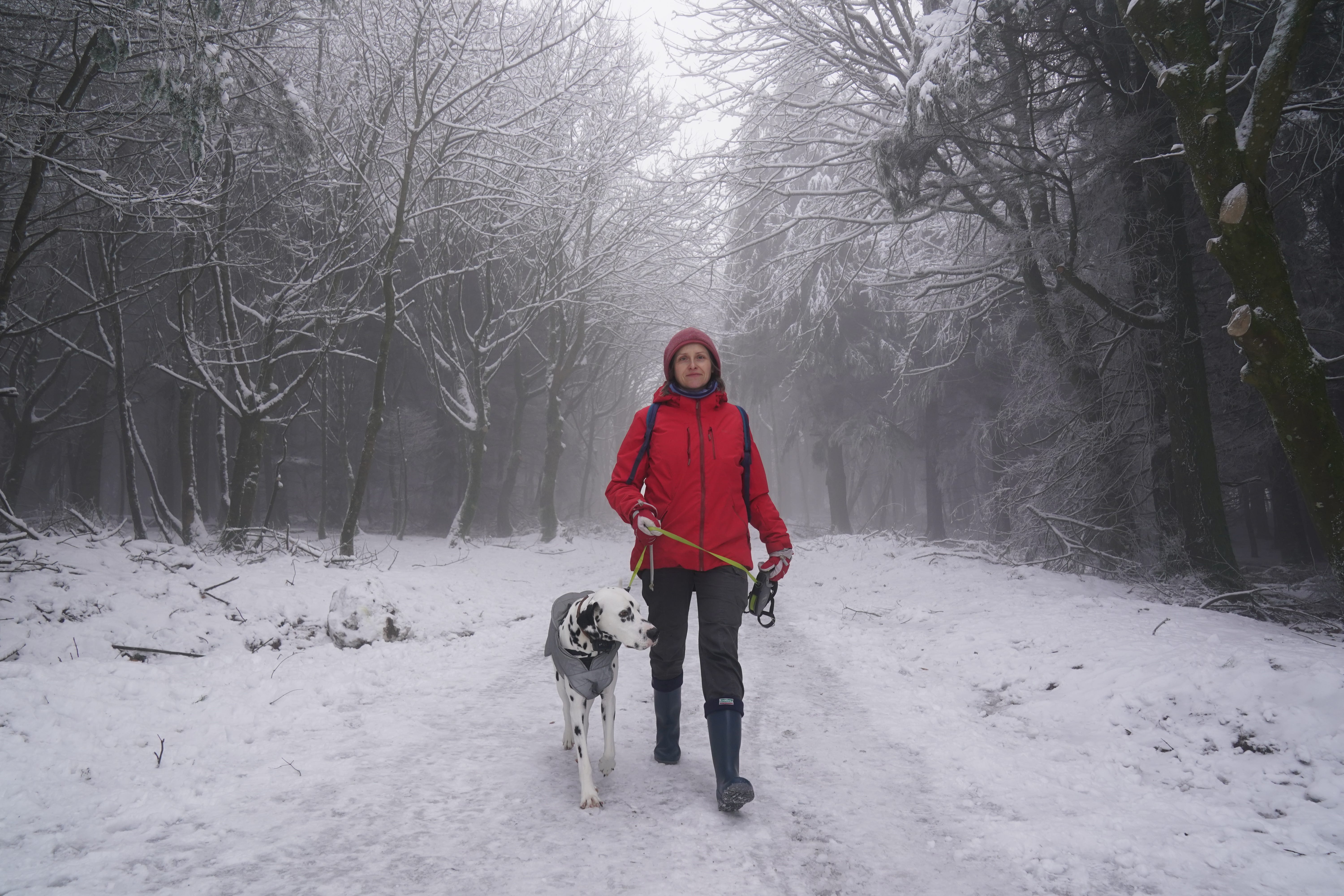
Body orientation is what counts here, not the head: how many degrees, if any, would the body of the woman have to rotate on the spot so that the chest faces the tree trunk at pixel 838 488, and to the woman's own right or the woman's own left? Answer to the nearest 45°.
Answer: approximately 180°

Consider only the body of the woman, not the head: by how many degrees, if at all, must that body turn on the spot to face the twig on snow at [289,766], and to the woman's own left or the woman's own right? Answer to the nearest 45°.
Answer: approximately 90° to the woman's own right

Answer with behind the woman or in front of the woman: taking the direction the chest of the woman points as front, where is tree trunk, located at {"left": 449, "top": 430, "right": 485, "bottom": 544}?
behind

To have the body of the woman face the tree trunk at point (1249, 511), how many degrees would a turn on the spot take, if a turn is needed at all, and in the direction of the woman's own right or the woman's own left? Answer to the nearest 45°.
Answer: approximately 135° to the woman's own left

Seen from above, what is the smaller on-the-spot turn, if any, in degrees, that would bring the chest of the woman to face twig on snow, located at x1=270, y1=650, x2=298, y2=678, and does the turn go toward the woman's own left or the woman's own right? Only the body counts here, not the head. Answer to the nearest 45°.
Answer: approximately 135° to the woman's own right

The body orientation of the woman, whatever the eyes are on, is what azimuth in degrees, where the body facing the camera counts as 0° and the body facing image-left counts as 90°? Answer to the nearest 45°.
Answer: approximately 0°

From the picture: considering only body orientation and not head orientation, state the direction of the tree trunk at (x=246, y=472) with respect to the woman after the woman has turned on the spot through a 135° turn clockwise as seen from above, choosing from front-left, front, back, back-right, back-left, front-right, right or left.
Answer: front

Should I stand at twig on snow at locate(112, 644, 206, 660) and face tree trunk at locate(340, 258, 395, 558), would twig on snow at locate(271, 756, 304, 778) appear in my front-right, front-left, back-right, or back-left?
back-right

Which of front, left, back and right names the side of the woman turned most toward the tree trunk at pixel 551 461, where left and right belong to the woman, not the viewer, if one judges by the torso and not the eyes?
back

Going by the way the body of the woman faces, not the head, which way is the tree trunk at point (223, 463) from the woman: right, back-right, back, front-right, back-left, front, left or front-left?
back-right
